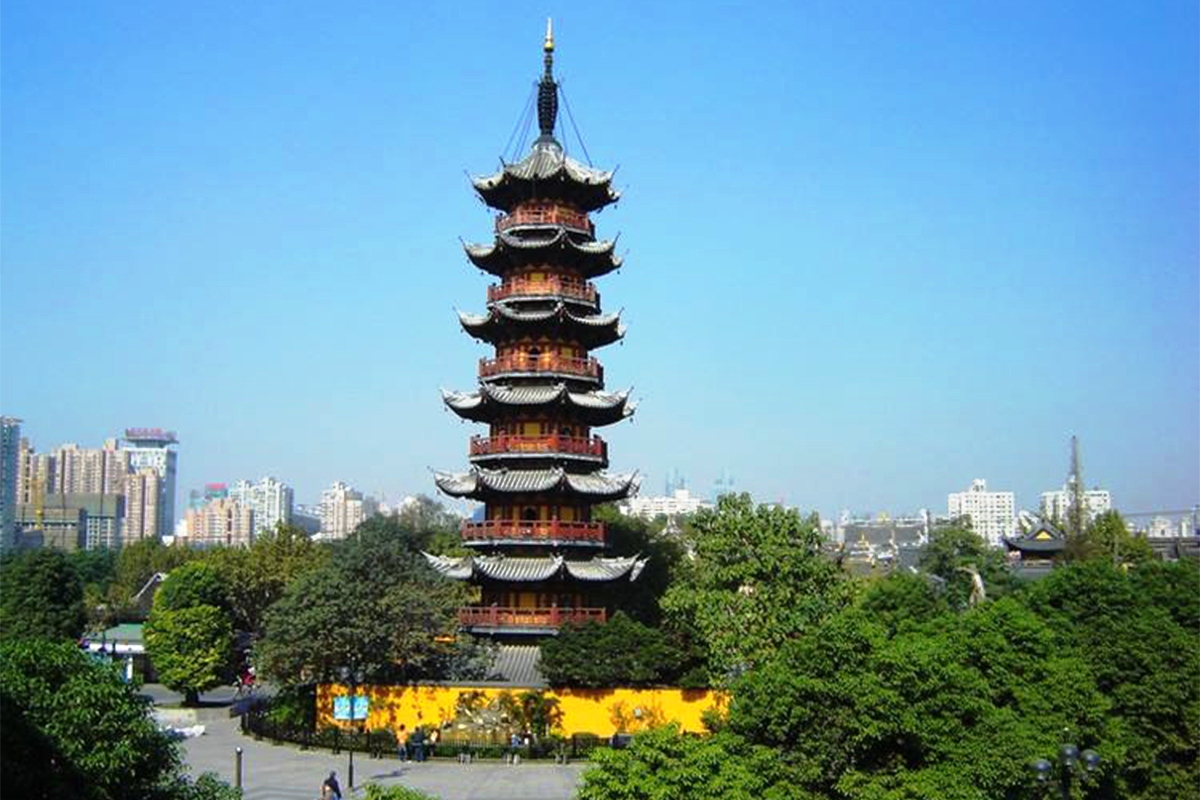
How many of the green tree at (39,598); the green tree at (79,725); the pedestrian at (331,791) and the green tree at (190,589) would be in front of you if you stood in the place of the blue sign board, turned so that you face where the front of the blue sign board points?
2

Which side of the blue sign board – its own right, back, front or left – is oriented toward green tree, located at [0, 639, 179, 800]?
front

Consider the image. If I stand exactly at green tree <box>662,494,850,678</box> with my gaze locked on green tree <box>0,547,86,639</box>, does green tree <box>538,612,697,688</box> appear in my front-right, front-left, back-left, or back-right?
front-left

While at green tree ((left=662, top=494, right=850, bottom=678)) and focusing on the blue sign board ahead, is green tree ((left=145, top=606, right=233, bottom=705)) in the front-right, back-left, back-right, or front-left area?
front-right

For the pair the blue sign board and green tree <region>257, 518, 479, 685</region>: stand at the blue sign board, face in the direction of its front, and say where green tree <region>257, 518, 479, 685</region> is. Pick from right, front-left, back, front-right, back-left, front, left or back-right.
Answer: back

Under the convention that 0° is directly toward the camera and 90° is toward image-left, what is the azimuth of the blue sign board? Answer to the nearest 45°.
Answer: approximately 0°

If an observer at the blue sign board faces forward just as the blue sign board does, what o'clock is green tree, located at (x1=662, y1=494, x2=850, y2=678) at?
The green tree is roughly at 9 o'clock from the blue sign board.

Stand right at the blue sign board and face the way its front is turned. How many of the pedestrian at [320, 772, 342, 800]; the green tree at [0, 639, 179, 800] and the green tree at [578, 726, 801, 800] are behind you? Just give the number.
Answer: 0

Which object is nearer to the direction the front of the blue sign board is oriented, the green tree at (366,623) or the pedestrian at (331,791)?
the pedestrian

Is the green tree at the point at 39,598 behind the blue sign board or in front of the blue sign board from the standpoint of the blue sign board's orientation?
behind

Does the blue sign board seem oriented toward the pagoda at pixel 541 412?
no

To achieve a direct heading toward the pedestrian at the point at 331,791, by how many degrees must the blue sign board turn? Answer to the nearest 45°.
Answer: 0° — it already faces them
